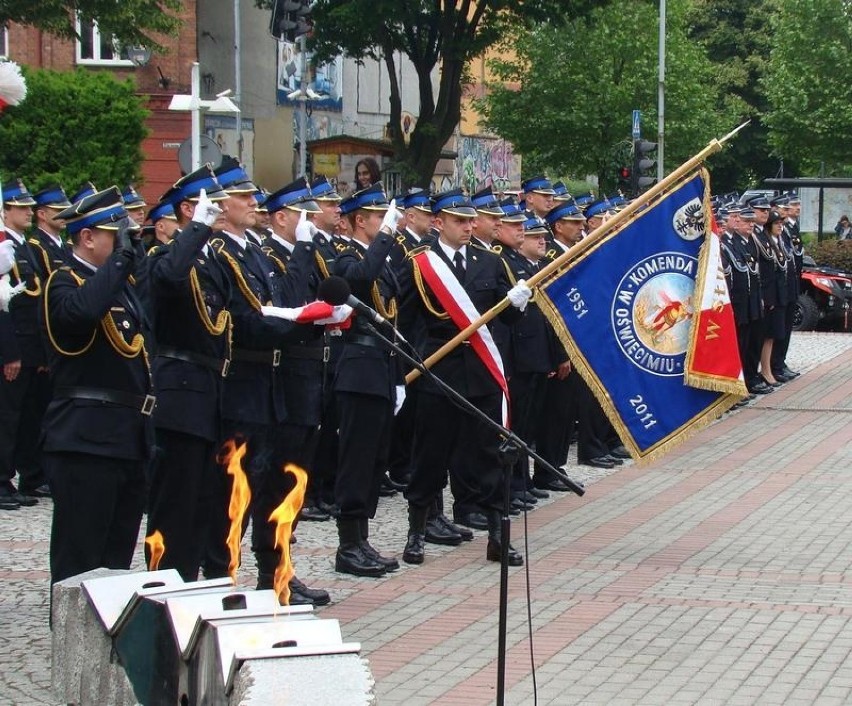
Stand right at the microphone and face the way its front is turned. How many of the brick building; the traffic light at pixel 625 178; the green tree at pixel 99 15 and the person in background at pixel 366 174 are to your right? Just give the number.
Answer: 4

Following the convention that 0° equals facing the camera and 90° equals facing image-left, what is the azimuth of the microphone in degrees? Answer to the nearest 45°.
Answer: approximately 90°

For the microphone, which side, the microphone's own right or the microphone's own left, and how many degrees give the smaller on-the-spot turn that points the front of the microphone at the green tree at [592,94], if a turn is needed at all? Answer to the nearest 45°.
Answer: approximately 90° to the microphone's own right

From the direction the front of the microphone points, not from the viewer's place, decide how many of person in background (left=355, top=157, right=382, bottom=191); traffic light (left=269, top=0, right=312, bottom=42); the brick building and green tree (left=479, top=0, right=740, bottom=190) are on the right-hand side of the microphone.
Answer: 4

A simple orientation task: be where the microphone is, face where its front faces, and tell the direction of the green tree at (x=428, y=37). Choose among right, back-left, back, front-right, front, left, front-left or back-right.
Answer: right

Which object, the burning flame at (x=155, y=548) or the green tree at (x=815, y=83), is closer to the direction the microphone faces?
the burning flame

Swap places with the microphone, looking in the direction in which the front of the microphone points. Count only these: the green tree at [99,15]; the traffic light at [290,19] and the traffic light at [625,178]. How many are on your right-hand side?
3

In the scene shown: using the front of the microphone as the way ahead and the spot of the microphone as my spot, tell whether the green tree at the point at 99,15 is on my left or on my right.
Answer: on my right

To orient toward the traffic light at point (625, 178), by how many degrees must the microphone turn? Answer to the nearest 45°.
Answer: approximately 90° to its right

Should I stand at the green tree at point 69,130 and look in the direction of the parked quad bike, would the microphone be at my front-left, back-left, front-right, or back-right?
front-right

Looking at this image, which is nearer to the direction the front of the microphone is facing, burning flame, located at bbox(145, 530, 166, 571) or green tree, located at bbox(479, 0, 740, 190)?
the burning flame

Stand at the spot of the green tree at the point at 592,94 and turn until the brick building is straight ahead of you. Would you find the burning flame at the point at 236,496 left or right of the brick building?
left

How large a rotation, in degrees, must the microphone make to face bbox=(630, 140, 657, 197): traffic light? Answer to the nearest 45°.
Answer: approximately 90° to its right

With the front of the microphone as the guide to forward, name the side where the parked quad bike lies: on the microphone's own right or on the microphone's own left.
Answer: on the microphone's own right

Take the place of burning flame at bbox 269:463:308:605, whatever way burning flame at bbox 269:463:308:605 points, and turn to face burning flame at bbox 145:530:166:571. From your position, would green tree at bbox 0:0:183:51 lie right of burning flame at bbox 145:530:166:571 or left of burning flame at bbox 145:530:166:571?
right

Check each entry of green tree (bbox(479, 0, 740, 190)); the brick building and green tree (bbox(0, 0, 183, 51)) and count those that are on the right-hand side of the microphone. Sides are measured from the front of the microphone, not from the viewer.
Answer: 3
